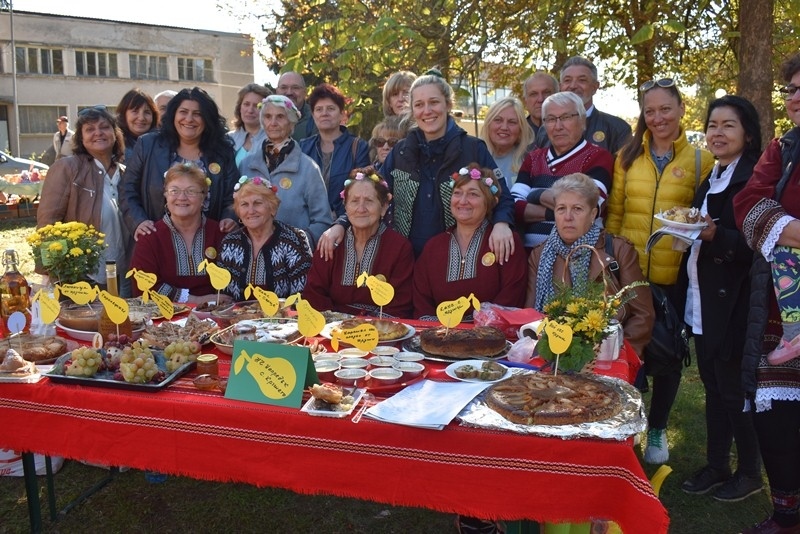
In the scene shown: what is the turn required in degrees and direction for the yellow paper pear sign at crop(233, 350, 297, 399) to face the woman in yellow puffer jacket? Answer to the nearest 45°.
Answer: approximately 135° to its left

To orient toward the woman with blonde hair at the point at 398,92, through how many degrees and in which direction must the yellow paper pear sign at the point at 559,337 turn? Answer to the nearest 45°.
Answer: approximately 135° to its right

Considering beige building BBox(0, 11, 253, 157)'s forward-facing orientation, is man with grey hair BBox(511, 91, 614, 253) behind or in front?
in front

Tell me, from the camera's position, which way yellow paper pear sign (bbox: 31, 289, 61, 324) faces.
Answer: facing the viewer

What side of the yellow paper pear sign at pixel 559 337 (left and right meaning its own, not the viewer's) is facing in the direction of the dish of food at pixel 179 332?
right

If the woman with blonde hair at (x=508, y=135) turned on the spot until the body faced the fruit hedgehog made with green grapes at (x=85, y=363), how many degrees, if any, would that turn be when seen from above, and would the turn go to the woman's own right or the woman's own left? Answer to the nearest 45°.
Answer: approximately 45° to the woman's own right

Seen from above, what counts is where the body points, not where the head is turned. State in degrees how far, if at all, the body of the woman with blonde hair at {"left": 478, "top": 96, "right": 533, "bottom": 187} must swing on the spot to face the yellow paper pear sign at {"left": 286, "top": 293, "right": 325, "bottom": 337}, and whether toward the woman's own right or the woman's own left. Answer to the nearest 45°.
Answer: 0° — they already face it

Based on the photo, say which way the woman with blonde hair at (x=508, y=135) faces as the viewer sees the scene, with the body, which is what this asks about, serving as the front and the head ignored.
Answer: toward the camera

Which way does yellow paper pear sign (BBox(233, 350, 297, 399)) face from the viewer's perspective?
toward the camera
